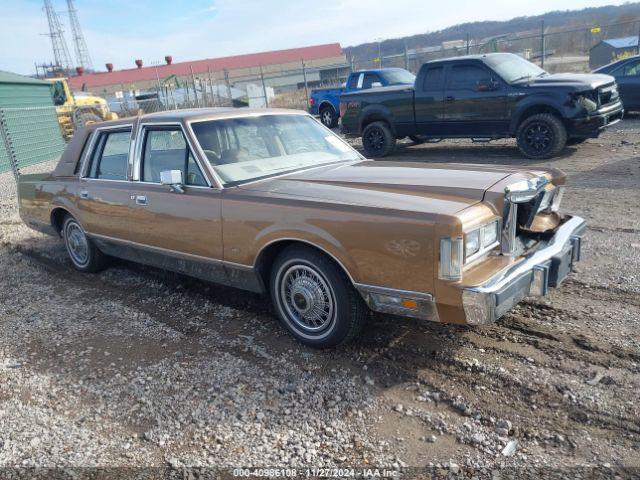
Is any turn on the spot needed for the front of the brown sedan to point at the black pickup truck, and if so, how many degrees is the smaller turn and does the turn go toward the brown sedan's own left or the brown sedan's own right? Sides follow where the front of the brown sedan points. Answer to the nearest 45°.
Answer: approximately 90° to the brown sedan's own left

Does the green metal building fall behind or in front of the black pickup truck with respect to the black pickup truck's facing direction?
behind

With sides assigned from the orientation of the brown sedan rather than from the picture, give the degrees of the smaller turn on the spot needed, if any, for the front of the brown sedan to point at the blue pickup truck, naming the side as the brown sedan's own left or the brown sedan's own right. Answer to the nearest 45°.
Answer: approximately 135° to the brown sedan's own left

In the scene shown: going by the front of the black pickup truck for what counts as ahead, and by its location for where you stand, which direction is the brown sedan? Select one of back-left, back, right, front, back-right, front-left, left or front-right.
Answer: front-right

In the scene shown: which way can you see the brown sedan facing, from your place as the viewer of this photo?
facing the viewer and to the right of the viewer

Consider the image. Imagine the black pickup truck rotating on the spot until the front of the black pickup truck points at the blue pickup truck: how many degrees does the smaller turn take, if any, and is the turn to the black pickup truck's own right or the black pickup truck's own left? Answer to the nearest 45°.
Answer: approximately 180°

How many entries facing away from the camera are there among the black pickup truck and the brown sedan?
0

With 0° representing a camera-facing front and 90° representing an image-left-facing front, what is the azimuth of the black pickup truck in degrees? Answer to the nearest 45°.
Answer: approximately 315°
